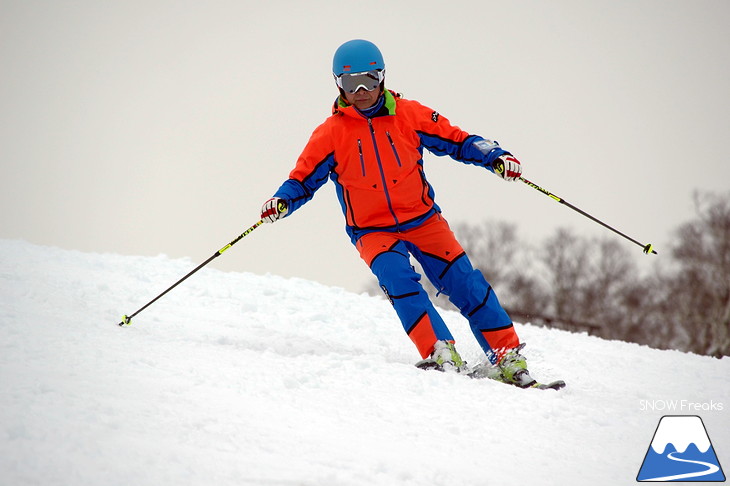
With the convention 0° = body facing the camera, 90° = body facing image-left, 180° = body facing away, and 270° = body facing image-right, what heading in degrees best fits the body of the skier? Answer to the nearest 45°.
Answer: approximately 0°

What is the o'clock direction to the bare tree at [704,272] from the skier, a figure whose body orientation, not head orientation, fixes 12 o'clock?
The bare tree is roughly at 7 o'clock from the skier.
